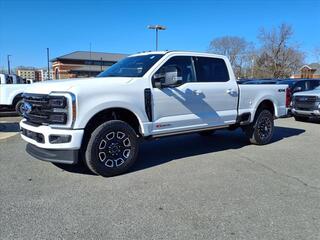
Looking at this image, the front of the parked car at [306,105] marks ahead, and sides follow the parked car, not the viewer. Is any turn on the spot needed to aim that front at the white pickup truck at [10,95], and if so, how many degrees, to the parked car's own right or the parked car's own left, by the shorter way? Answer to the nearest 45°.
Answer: approximately 45° to the parked car's own right

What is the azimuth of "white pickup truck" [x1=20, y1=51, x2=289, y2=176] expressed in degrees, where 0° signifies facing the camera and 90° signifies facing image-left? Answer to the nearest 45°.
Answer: approximately 45°

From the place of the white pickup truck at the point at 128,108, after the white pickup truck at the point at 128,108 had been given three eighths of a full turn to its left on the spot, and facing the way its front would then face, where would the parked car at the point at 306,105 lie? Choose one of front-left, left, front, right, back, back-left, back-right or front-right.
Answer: front-left

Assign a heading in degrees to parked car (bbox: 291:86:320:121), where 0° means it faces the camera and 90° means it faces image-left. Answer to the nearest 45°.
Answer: approximately 45°
